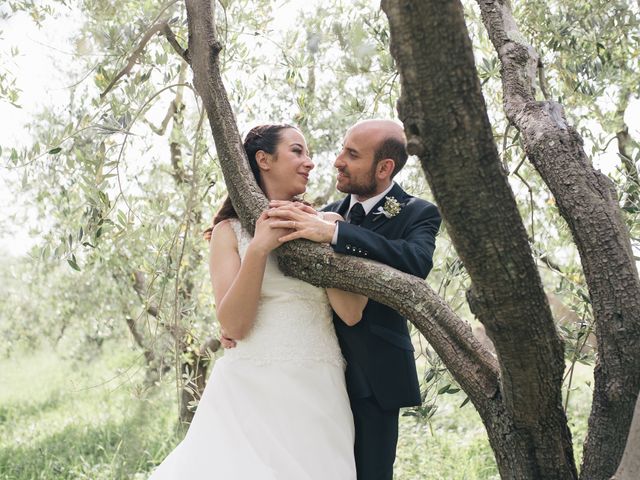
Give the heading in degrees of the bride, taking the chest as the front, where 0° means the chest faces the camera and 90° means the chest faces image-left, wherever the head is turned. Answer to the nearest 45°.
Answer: approximately 315°

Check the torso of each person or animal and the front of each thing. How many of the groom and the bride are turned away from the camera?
0

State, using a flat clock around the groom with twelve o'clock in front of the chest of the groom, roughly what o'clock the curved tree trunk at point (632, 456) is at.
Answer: The curved tree trunk is roughly at 9 o'clock from the groom.

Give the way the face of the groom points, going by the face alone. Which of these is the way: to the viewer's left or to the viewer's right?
to the viewer's left

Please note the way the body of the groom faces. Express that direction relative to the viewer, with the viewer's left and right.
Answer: facing the viewer and to the left of the viewer

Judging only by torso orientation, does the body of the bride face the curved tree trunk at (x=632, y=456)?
yes

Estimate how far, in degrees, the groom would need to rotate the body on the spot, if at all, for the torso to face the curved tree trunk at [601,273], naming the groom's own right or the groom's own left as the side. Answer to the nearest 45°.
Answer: approximately 90° to the groom's own left
